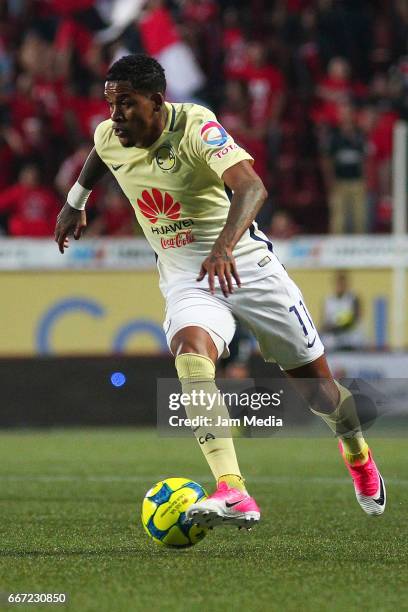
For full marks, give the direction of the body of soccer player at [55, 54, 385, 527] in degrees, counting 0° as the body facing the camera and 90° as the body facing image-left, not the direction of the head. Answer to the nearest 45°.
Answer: approximately 45°
